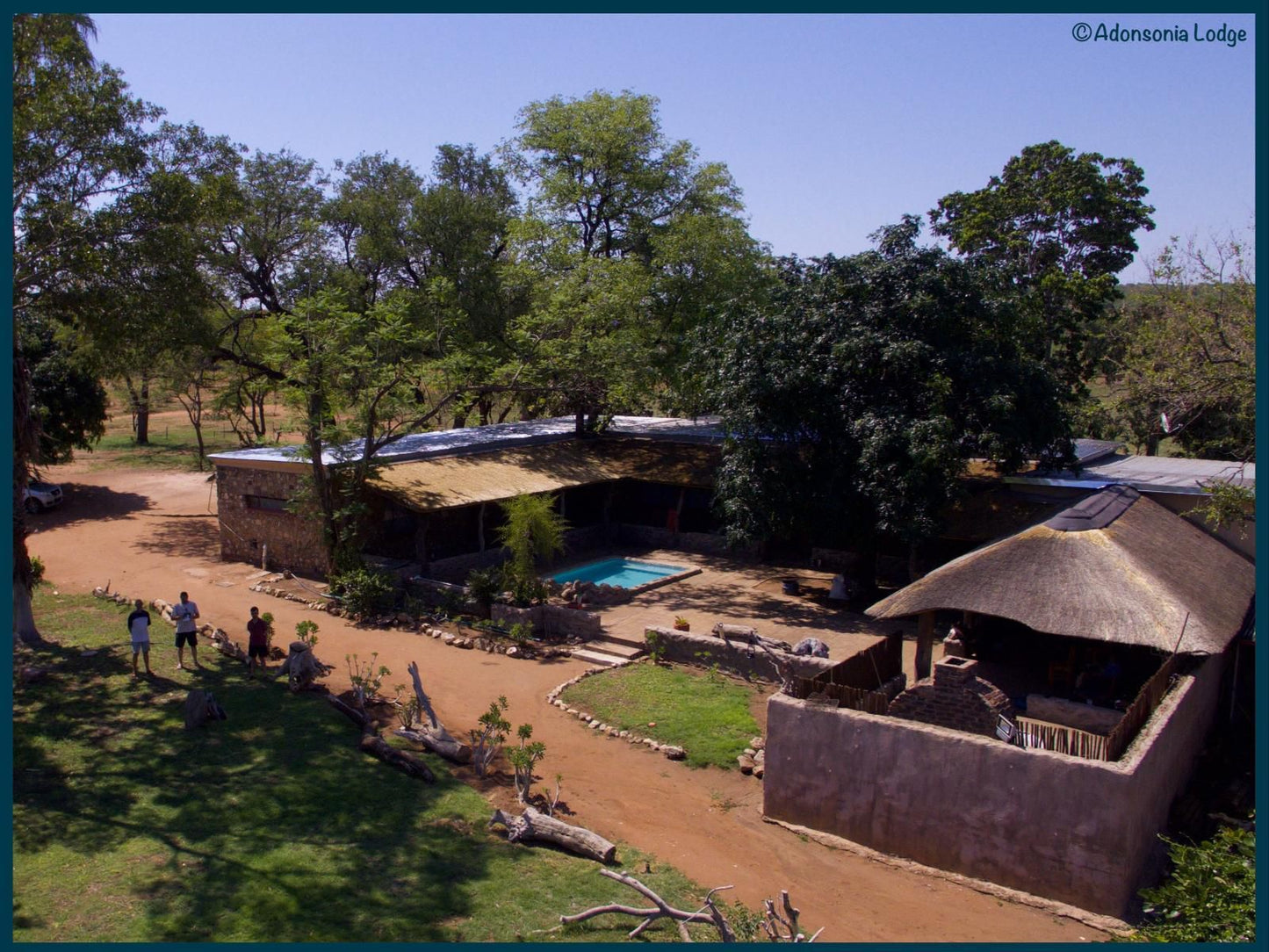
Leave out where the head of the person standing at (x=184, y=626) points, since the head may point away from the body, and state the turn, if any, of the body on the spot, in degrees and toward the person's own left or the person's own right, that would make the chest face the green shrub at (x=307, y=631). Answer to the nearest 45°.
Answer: approximately 90° to the person's own left

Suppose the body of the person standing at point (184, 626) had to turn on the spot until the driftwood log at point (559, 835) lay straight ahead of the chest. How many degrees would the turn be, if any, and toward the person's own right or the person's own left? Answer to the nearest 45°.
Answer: approximately 45° to the person's own left

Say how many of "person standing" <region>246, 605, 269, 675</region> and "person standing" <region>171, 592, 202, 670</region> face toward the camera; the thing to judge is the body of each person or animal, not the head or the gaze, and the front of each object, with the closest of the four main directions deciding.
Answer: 2

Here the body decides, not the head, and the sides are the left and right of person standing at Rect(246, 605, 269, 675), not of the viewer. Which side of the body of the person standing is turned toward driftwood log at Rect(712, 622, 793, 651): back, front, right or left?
left

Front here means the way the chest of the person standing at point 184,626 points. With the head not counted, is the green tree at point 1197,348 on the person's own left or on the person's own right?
on the person's own left

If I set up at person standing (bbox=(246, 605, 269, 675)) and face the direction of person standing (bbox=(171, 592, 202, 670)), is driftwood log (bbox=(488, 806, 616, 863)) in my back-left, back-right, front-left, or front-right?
back-left

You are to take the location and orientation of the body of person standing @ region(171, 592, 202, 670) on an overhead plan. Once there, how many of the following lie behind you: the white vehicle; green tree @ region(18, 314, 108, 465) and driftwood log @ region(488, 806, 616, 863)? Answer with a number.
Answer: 2

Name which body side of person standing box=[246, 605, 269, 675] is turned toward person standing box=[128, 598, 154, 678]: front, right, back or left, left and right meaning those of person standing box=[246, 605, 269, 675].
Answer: right

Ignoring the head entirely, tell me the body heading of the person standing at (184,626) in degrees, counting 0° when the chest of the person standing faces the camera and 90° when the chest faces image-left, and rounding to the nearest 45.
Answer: approximately 0°
